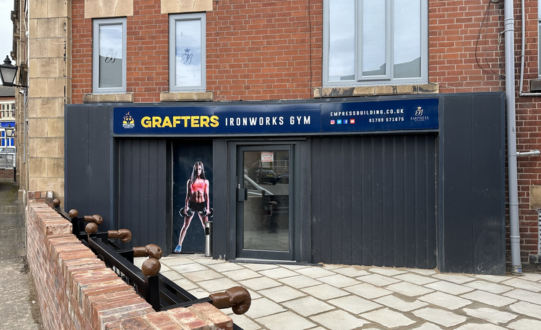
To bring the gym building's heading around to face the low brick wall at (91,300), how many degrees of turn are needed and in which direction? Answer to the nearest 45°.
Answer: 0° — it already faces it

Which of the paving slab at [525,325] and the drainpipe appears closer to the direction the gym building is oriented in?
the paving slab

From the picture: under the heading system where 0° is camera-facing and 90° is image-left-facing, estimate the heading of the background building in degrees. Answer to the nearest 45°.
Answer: approximately 0°

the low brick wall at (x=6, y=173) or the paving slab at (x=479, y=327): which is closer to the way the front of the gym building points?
the paving slab

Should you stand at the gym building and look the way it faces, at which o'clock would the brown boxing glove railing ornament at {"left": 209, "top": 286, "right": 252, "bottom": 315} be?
The brown boxing glove railing ornament is roughly at 12 o'clock from the gym building.

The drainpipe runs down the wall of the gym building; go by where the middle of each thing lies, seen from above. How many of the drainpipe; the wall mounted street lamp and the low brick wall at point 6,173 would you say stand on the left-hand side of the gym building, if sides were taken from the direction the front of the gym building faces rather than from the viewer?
1

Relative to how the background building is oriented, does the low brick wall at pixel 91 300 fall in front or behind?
in front
